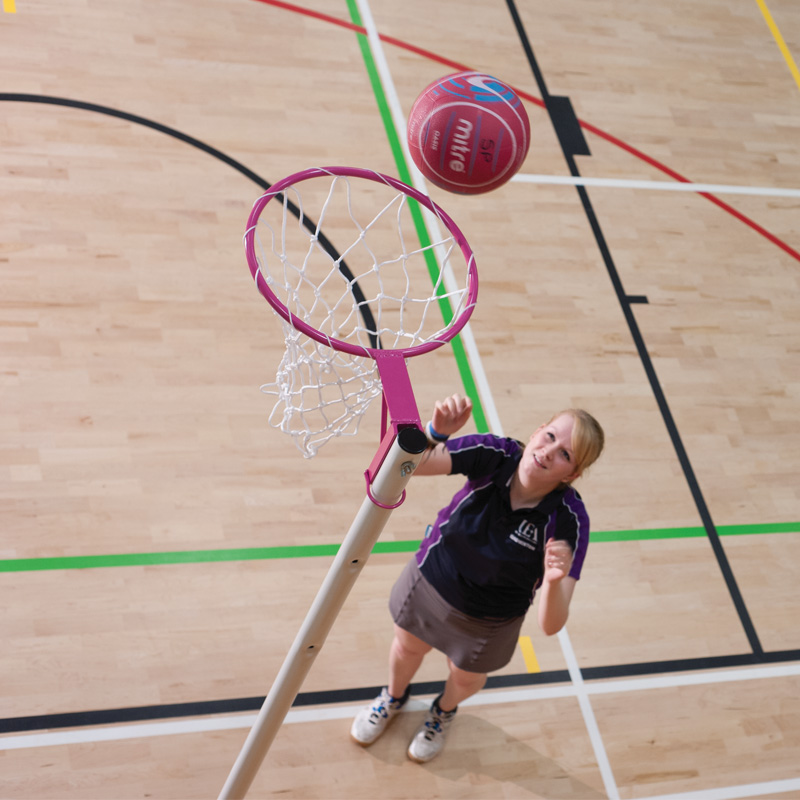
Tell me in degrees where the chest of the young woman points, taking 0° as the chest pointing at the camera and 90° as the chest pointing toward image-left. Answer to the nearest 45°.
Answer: approximately 0°
